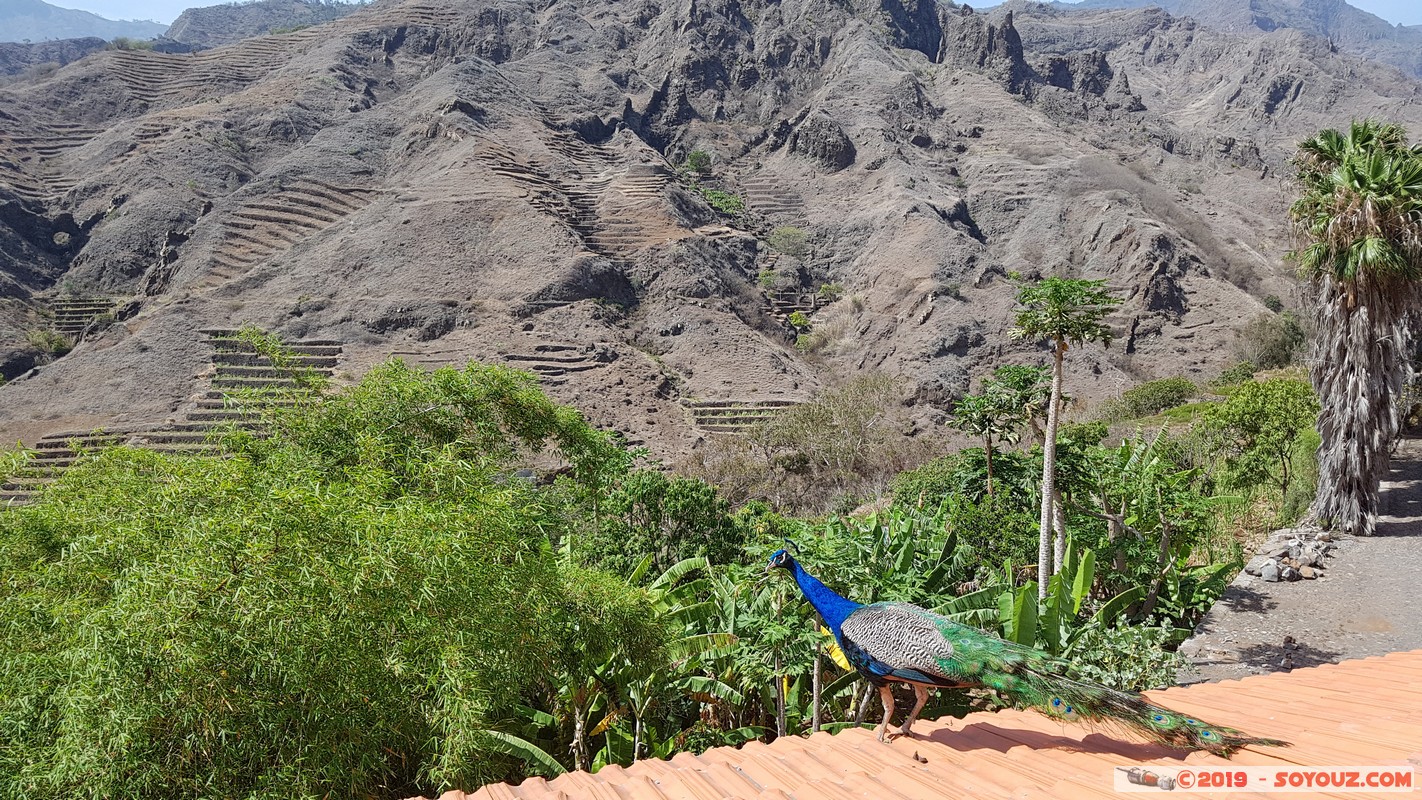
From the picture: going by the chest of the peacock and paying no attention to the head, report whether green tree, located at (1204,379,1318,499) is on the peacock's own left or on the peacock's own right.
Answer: on the peacock's own right

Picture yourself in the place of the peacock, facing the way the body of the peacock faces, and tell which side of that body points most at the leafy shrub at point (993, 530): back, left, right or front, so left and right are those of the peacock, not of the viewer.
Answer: right

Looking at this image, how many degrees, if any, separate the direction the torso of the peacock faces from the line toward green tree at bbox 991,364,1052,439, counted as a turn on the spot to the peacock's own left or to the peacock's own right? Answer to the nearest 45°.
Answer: approximately 90° to the peacock's own right

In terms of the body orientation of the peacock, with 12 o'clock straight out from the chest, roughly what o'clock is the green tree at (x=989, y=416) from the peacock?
The green tree is roughly at 3 o'clock from the peacock.

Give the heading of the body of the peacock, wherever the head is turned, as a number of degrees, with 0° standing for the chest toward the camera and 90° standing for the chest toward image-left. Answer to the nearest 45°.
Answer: approximately 90°

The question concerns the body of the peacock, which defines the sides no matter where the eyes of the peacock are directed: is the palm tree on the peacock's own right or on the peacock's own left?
on the peacock's own right

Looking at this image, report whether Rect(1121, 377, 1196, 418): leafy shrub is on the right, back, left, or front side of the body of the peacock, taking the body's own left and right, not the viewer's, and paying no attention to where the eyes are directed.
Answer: right

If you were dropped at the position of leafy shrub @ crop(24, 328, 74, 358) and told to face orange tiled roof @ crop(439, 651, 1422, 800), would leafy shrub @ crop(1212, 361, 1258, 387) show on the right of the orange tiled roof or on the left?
left
